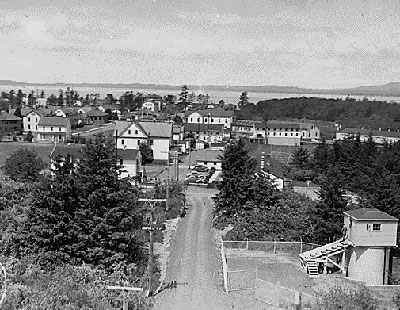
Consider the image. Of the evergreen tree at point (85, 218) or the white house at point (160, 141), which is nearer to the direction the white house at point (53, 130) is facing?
the evergreen tree

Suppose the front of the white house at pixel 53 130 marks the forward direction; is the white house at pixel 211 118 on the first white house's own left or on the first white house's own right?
on the first white house's own left

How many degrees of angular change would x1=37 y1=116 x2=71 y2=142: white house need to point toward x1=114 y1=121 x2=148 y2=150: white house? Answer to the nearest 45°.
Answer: approximately 45° to its left

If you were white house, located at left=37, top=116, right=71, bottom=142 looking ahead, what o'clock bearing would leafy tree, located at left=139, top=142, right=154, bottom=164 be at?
The leafy tree is roughly at 11 o'clock from the white house.

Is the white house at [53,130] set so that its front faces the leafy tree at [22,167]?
yes

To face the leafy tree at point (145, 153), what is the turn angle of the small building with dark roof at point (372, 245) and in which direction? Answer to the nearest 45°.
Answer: approximately 45° to its right

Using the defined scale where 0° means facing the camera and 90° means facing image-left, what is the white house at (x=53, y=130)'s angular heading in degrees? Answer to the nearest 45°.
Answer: approximately 0°

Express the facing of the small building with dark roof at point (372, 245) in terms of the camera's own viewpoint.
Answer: facing to the left of the viewer

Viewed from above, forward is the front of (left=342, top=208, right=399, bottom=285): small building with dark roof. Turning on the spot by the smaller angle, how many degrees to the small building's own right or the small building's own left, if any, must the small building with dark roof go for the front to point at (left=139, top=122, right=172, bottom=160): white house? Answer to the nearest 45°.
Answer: approximately 45° to the small building's own right

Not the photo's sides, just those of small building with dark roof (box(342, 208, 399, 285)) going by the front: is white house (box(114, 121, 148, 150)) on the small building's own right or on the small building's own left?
on the small building's own right

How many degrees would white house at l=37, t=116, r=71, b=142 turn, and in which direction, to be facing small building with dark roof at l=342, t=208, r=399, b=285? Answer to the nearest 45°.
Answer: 0° — it already faces it

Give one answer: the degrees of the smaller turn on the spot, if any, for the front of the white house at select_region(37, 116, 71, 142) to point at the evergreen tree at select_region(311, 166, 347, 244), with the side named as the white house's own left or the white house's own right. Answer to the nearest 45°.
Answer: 0° — it already faces it
